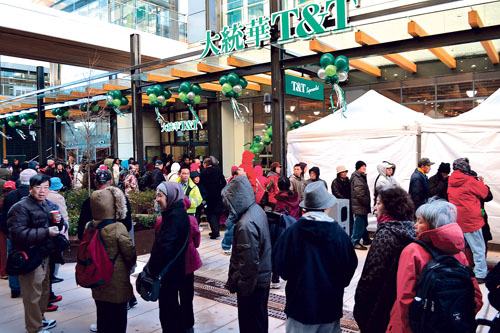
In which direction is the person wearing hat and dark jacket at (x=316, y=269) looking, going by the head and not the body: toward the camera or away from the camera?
away from the camera

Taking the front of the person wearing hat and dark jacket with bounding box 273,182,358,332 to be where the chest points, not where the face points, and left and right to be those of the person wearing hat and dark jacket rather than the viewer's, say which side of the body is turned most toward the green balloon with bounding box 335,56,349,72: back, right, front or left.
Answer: front

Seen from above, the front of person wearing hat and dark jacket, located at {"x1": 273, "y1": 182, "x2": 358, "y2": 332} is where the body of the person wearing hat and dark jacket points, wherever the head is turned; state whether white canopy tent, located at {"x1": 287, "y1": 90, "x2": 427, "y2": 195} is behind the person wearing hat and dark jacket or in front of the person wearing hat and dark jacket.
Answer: in front

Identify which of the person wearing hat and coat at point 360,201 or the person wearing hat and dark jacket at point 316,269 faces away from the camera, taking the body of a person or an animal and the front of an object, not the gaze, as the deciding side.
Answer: the person wearing hat and dark jacket at point 316,269

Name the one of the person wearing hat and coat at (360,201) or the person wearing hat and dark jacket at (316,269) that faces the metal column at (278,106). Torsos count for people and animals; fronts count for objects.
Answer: the person wearing hat and dark jacket at (316,269)

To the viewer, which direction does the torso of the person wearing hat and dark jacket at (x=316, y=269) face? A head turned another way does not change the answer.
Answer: away from the camera

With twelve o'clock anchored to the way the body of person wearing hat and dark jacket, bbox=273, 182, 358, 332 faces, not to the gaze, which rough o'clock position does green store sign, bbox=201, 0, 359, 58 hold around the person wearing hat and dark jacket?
The green store sign is roughly at 12 o'clock from the person wearing hat and dark jacket.

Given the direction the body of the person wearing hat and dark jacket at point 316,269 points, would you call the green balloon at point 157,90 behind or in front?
in front
